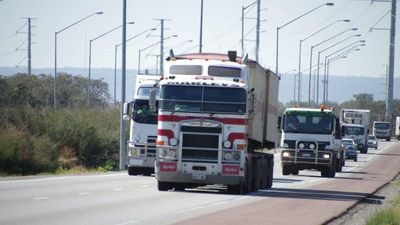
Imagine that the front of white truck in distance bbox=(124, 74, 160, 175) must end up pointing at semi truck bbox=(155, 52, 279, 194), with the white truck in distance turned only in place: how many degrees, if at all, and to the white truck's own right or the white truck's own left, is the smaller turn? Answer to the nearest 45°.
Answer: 0° — it already faces it

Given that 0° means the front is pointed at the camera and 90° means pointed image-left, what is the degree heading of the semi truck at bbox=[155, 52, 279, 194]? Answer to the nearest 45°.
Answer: approximately 0°

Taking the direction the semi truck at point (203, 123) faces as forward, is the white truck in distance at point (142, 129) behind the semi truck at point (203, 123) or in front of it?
behind

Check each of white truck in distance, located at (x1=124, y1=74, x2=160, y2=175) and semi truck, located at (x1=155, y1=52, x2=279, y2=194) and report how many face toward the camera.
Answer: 2

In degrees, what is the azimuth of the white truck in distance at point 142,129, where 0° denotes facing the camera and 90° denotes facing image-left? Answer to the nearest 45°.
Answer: approximately 0°
